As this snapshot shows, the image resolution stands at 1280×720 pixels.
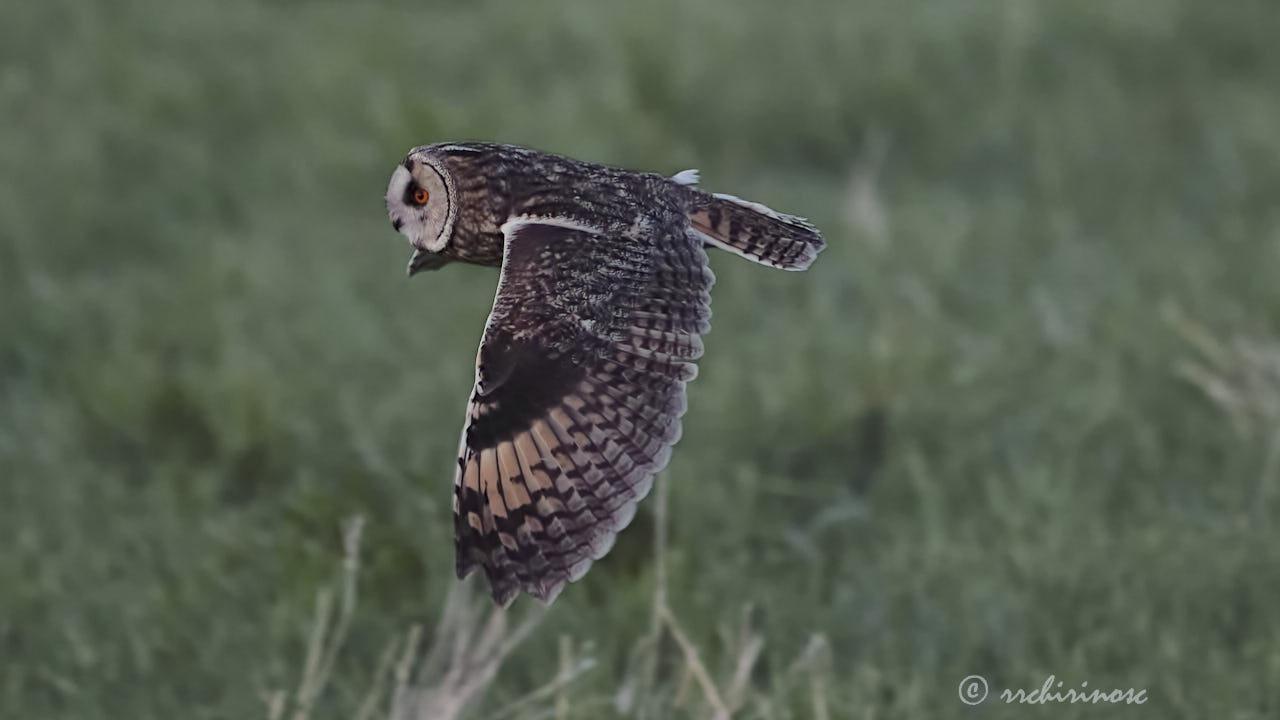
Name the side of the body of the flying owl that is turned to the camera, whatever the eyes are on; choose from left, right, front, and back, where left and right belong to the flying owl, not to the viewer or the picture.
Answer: left
